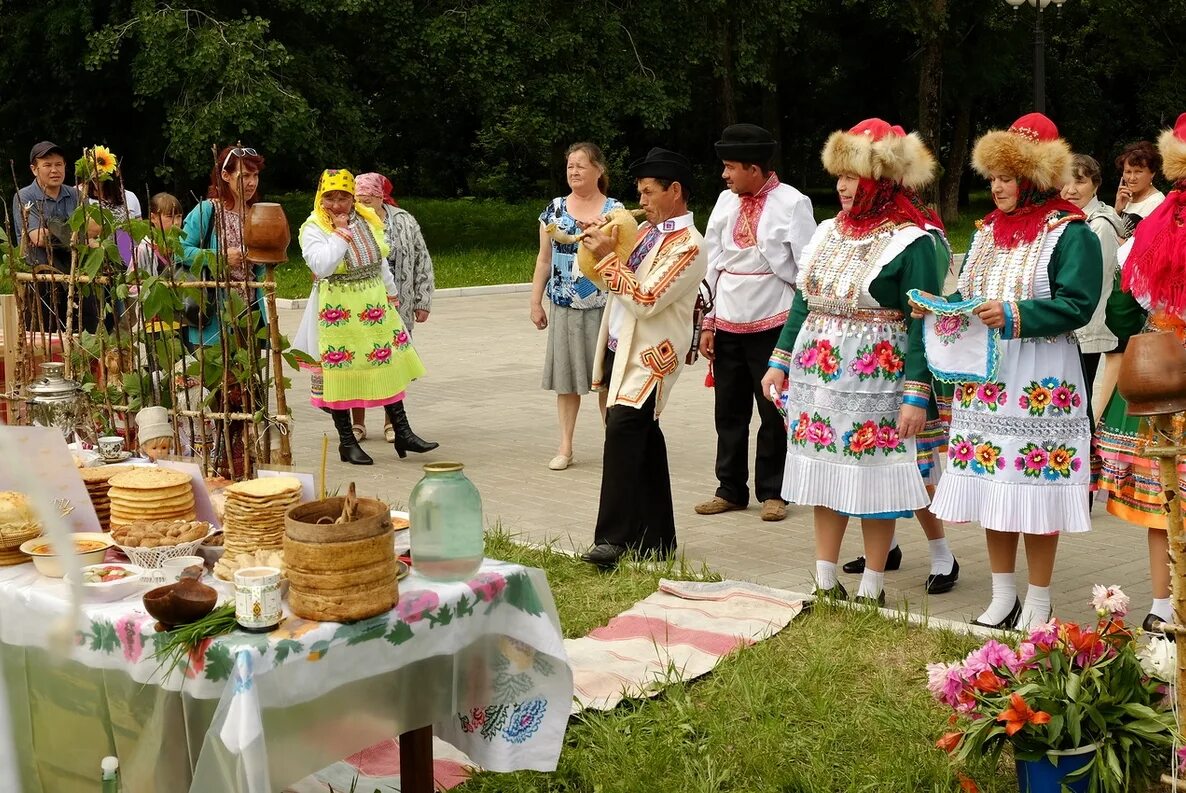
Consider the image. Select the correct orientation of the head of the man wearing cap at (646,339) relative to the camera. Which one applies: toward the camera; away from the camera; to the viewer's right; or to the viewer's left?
to the viewer's left

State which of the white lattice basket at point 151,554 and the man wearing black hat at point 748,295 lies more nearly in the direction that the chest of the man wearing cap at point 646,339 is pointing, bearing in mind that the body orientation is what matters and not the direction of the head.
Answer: the white lattice basket

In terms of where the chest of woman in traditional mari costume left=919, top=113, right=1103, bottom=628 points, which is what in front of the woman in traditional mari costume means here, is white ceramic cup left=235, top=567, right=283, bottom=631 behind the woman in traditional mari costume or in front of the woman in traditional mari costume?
in front

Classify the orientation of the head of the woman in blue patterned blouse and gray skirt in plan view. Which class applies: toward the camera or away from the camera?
toward the camera

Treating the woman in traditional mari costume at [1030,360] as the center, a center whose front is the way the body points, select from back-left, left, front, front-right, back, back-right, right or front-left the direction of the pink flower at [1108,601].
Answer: front-left

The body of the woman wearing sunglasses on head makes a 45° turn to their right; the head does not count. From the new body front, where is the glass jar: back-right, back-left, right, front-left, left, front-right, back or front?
front

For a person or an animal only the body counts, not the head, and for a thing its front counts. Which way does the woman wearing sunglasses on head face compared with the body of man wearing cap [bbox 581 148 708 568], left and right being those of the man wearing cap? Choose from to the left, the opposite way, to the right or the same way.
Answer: to the left

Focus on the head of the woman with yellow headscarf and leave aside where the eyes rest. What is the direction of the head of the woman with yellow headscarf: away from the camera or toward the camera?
toward the camera

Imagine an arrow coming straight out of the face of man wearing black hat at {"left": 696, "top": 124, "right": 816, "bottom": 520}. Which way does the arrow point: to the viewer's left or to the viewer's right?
to the viewer's left

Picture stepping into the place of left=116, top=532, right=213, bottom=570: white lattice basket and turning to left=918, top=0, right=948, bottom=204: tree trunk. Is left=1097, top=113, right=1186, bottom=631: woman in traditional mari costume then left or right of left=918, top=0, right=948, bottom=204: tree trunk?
right

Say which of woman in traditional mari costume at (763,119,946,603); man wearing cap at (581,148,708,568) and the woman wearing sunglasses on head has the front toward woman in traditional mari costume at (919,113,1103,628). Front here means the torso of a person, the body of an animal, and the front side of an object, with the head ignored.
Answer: the woman wearing sunglasses on head

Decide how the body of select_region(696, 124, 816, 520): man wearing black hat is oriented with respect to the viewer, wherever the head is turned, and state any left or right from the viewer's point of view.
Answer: facing the viewer and to the left of the viewer

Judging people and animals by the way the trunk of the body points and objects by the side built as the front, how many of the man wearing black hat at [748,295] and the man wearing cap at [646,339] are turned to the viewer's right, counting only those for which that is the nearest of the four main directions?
0

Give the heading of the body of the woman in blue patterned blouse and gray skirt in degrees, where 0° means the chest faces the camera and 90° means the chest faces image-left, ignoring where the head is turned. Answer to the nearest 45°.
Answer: approximately 45°

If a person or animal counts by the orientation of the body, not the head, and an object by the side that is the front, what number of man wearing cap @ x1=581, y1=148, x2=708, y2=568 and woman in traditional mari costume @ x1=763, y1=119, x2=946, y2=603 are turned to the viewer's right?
0

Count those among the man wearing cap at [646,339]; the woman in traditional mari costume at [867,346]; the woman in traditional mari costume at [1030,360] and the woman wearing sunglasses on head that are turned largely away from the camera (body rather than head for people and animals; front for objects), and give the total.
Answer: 0

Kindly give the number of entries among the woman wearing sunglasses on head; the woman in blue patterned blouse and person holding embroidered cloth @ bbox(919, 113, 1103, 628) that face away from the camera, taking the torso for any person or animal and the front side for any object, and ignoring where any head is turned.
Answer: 0

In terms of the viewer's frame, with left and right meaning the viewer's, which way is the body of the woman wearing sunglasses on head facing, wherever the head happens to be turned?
facing the viewer and to the right of the viewer

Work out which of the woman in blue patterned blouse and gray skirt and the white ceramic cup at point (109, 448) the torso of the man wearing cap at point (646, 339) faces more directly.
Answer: the white ceramic cup

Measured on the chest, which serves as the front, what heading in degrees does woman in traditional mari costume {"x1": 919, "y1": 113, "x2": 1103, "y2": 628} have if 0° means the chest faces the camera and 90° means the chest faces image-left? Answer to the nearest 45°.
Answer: approximately 45°
